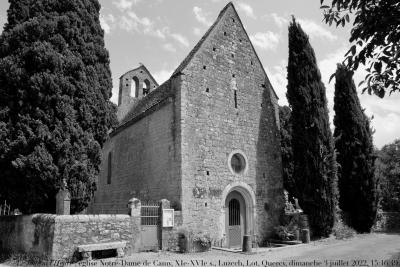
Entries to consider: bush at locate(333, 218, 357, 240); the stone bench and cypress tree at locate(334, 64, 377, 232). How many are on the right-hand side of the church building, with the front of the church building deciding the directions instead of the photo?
1

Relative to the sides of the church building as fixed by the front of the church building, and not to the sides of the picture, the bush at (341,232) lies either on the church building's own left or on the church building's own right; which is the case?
on the church building's own left

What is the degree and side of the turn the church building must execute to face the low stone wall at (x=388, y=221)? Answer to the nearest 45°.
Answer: approximately 90° to its left

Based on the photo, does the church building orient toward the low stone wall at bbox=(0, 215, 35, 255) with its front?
no

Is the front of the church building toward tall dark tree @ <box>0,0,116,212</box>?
no

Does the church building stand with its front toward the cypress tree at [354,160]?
no

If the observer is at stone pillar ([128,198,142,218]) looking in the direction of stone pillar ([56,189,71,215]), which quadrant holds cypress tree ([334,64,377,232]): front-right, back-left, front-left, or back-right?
back-right

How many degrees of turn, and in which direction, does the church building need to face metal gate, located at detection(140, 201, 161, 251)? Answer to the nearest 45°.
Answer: approximately 90° to its right

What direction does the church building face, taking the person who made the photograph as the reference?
facing the viewer and to the right of the viewer

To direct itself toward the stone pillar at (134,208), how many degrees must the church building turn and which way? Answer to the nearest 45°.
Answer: approximately 90° to its right
